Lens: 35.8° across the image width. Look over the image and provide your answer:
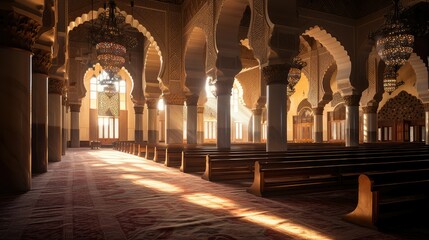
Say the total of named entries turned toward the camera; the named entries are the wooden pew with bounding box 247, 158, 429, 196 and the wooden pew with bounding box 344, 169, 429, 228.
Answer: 0

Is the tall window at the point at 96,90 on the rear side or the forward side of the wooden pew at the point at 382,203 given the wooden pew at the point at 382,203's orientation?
on the forward side

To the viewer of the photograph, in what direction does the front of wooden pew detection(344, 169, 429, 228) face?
facing away from the viewer and to the left of the viewer

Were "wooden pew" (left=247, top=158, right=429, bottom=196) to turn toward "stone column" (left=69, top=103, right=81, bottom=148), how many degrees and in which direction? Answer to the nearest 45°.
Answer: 0° — it already faces it

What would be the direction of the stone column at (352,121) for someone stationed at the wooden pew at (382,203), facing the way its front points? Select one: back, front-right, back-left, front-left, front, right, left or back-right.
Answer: front-right

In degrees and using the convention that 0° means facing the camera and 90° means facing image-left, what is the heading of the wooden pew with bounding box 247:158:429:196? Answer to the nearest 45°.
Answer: approximately 135°

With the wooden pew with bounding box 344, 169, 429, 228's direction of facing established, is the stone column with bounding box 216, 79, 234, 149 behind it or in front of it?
in front

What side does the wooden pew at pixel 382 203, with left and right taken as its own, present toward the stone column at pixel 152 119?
front
